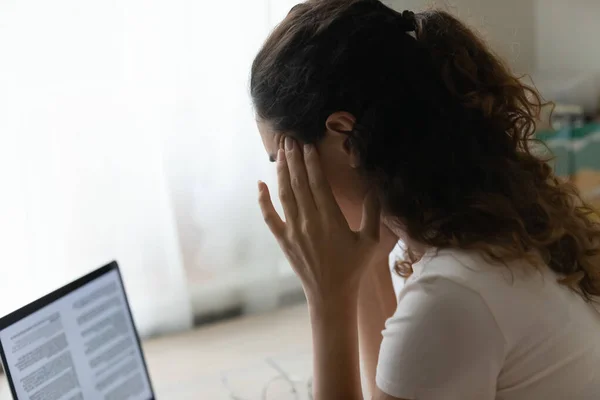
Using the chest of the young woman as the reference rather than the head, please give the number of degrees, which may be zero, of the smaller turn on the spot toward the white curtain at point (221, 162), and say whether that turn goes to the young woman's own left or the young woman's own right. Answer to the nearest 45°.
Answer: approximately 45° to the young woman's own right

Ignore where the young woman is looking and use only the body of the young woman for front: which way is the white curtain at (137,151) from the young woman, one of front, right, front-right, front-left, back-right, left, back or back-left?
front-right

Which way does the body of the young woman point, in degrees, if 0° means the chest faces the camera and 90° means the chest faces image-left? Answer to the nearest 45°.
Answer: approximately 90°
